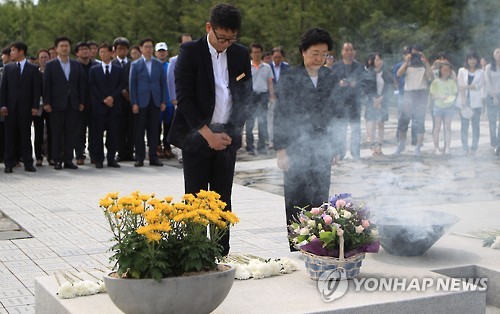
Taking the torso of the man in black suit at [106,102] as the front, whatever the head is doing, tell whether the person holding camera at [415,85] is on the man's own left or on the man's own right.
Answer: on the man's own left

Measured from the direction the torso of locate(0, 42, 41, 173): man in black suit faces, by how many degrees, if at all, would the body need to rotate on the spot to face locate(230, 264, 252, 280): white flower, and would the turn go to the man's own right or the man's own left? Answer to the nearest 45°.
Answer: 0° — they already face it

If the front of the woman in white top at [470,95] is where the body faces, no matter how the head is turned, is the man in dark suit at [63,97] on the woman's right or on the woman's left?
on the woman's right

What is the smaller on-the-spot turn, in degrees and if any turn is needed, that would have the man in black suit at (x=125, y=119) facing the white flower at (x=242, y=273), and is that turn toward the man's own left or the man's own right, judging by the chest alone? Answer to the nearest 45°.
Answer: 0° — they already face it

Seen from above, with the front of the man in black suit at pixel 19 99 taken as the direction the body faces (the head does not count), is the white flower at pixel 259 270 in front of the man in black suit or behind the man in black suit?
in front

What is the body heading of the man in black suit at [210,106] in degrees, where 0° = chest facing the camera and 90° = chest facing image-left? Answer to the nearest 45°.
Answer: approximately 315°

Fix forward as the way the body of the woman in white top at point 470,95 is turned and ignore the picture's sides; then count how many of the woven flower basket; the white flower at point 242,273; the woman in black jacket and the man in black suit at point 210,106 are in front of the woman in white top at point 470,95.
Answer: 4

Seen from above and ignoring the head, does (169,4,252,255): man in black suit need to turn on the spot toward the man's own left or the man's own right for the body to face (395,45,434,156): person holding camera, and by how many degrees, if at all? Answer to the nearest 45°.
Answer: approximately 90° to the man's own left

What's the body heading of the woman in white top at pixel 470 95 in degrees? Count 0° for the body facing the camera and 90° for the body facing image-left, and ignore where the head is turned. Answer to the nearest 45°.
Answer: approximately 0°
